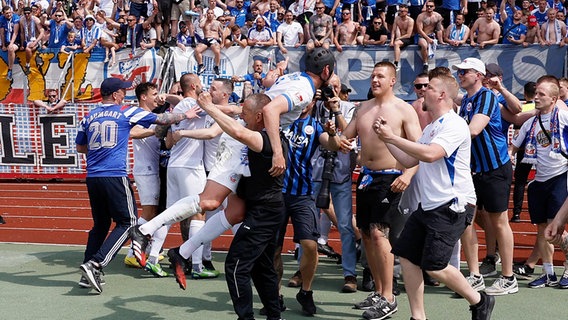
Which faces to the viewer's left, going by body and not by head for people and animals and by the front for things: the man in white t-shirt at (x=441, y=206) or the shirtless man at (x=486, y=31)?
the man in white t-shirt

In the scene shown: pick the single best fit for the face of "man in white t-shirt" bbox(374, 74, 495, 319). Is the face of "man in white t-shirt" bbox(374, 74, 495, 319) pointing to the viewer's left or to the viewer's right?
to the viewer's left

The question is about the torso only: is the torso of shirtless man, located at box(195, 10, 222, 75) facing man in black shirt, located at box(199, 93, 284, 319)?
yes

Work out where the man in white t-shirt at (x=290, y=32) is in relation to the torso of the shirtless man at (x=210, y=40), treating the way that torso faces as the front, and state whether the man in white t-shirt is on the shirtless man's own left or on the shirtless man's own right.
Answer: on the shirtless man's own left

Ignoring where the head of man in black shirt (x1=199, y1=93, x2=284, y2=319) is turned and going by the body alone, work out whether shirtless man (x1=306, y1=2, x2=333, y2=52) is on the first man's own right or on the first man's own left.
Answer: on the first man's own right

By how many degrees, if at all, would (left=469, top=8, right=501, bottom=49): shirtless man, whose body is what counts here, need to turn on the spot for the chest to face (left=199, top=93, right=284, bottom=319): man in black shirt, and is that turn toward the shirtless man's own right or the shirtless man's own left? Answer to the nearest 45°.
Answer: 0° — they already face them

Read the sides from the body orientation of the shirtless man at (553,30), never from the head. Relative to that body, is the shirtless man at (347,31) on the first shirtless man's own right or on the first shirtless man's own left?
on the first shirtless man's own right

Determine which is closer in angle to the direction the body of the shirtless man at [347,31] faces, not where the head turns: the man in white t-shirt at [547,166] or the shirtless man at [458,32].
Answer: the man in white t-shirt

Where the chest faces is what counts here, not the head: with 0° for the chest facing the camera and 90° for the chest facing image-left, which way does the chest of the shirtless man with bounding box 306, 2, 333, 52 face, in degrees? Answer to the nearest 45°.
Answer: approximately 0°
